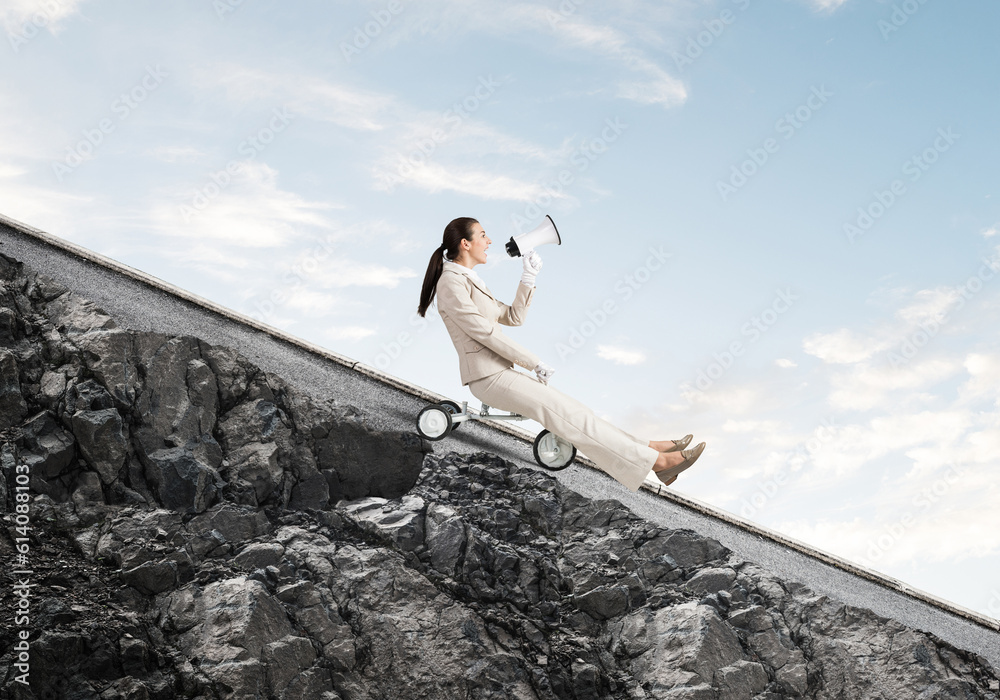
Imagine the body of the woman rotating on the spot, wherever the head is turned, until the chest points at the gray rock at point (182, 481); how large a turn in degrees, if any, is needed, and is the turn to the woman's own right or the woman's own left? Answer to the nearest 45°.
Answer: approximately 180°

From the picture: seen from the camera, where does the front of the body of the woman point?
to the viewer's right

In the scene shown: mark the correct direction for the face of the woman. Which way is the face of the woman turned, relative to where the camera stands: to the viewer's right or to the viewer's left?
to the viewer's right

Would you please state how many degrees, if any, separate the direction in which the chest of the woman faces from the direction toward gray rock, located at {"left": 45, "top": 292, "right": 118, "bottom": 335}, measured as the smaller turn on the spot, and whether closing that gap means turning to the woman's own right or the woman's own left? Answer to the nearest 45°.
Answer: approximately 180°
